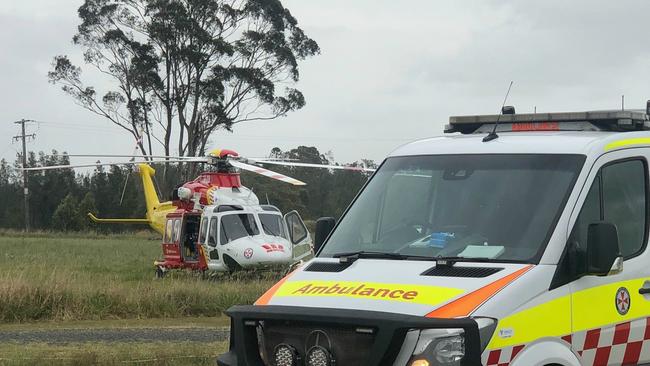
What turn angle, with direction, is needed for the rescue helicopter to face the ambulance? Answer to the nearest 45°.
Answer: approximately 45° to its right

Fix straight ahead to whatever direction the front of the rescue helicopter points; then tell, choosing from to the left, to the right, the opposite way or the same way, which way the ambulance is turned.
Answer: to the right

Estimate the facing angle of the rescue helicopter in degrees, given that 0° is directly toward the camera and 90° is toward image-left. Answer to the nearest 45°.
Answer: approximately 315°

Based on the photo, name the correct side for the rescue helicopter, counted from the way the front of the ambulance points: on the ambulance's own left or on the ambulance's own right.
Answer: on the ambulance's own right

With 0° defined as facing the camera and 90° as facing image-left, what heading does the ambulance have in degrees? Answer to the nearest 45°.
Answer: approximately 45°

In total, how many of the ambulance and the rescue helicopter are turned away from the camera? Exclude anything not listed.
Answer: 0
